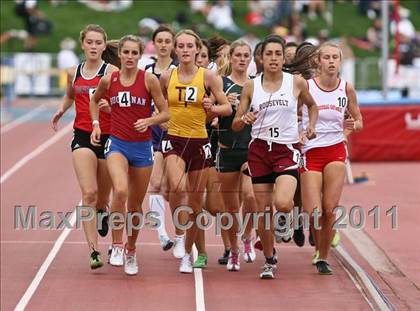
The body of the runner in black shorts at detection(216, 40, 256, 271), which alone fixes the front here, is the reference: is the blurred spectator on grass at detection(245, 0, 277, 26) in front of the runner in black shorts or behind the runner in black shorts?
behind

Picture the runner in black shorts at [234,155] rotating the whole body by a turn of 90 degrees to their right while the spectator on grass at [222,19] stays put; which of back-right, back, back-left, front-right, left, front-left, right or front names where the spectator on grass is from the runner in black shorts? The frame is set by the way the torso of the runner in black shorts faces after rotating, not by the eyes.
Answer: right

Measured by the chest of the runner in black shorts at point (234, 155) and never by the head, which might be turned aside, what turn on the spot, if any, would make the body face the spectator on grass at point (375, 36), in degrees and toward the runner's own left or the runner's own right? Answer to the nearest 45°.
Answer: approximately 180°

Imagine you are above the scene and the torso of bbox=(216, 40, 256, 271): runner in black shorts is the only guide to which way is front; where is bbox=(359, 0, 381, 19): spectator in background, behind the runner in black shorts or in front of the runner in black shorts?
behind

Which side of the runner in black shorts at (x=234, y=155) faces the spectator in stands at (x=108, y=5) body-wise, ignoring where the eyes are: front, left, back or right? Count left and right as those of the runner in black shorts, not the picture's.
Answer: back

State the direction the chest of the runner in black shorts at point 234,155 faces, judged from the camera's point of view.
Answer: toward the camera

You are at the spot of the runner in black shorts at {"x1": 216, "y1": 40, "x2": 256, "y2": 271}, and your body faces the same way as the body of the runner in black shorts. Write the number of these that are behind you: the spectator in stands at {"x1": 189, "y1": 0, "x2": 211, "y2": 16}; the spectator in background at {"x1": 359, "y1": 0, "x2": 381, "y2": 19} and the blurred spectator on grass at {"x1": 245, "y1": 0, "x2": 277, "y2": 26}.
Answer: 3
